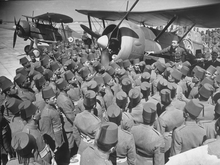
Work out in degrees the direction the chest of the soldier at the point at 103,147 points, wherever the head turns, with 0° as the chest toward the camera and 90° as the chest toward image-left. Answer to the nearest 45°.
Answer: approximately 225°

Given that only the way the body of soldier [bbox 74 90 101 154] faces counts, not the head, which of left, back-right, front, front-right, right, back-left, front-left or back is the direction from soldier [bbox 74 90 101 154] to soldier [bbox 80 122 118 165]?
back

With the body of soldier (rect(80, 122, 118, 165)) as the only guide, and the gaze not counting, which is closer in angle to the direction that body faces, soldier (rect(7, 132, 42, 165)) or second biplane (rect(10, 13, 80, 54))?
the second biplane

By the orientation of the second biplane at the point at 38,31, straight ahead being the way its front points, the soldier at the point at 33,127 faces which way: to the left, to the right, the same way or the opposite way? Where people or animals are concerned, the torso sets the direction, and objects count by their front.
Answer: the opposite way

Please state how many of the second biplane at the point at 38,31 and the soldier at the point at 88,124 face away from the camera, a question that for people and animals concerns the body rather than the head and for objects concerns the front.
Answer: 1

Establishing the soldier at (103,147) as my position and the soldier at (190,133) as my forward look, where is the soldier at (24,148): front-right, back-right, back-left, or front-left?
back-left

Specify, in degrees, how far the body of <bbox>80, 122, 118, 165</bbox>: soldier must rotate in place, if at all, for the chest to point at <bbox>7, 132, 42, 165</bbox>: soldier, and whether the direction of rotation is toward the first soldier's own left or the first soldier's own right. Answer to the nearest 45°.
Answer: approximately 135° to the first soldier's own left

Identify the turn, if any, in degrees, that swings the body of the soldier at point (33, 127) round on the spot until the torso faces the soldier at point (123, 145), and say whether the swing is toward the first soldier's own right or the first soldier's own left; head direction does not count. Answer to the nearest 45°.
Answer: approximately 90° to the first soldier's own right

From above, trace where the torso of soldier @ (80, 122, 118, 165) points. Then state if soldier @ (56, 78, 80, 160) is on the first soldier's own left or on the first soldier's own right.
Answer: on the first soldier's own left

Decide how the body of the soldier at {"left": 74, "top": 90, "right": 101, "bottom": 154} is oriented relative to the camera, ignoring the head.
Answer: away from the camera

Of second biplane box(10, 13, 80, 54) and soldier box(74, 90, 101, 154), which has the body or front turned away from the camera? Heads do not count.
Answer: the soldier
